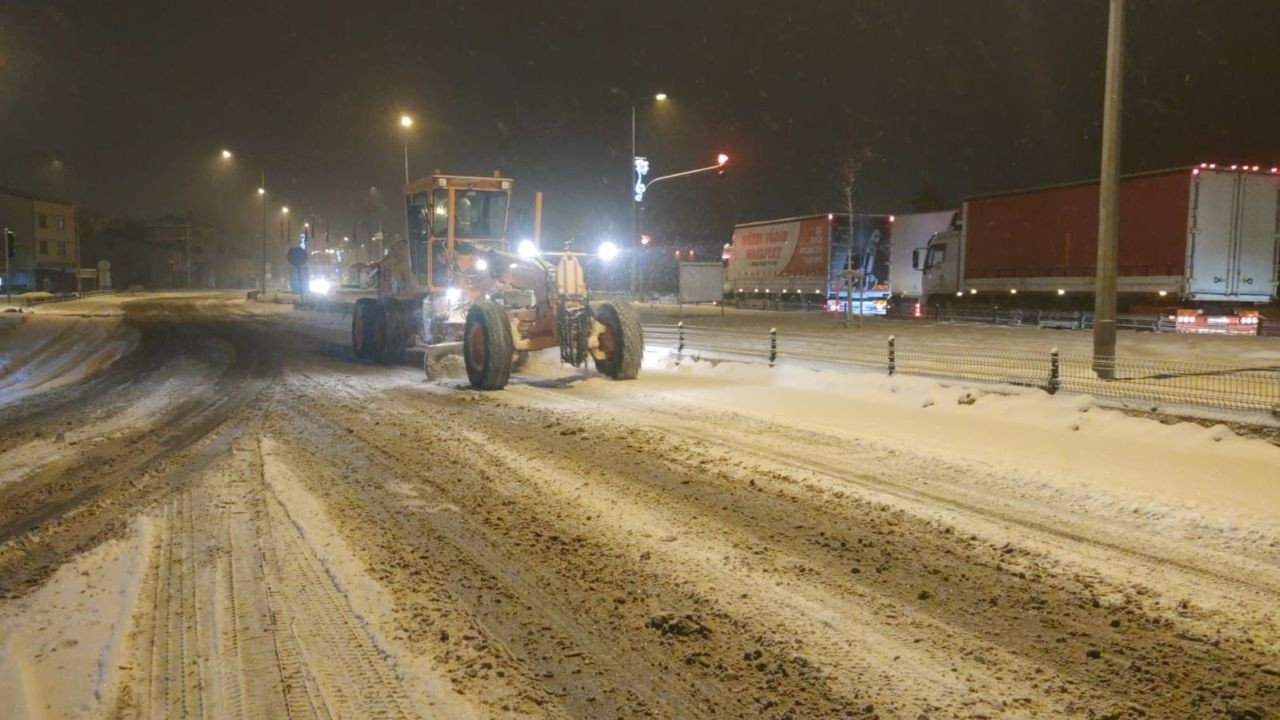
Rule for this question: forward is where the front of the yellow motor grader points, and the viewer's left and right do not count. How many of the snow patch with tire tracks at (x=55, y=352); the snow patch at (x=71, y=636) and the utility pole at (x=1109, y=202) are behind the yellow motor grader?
1

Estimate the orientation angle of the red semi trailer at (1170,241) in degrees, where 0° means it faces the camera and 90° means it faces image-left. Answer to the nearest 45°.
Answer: approximately 135°

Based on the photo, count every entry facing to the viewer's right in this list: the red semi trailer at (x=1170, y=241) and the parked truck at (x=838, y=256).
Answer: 0

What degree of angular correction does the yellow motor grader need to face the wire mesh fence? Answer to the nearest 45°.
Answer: approximately 45° to its left

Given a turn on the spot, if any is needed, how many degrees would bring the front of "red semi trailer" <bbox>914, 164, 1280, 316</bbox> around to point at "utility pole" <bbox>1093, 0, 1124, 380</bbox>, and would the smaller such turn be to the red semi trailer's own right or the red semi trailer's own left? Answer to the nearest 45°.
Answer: approximately 135° to the red semi trailer's own left

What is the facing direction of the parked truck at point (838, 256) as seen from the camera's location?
facing away from the viewer and to the left of the viewer

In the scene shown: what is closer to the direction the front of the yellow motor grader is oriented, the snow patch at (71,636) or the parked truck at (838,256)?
the snow patch

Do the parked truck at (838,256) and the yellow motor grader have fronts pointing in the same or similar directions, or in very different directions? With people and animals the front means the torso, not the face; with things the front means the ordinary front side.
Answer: very different directions

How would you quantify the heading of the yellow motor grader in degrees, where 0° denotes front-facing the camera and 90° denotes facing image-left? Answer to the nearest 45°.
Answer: approximately 315°

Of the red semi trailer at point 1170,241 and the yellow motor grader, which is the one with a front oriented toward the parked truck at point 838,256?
the red semi trailer

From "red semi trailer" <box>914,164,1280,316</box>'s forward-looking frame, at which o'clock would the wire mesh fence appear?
The wire mesh fence is roughly at 8 o'clock from the red semi trailer.

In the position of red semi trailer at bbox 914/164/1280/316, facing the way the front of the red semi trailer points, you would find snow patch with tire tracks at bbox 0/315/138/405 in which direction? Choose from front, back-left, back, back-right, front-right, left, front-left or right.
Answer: left
